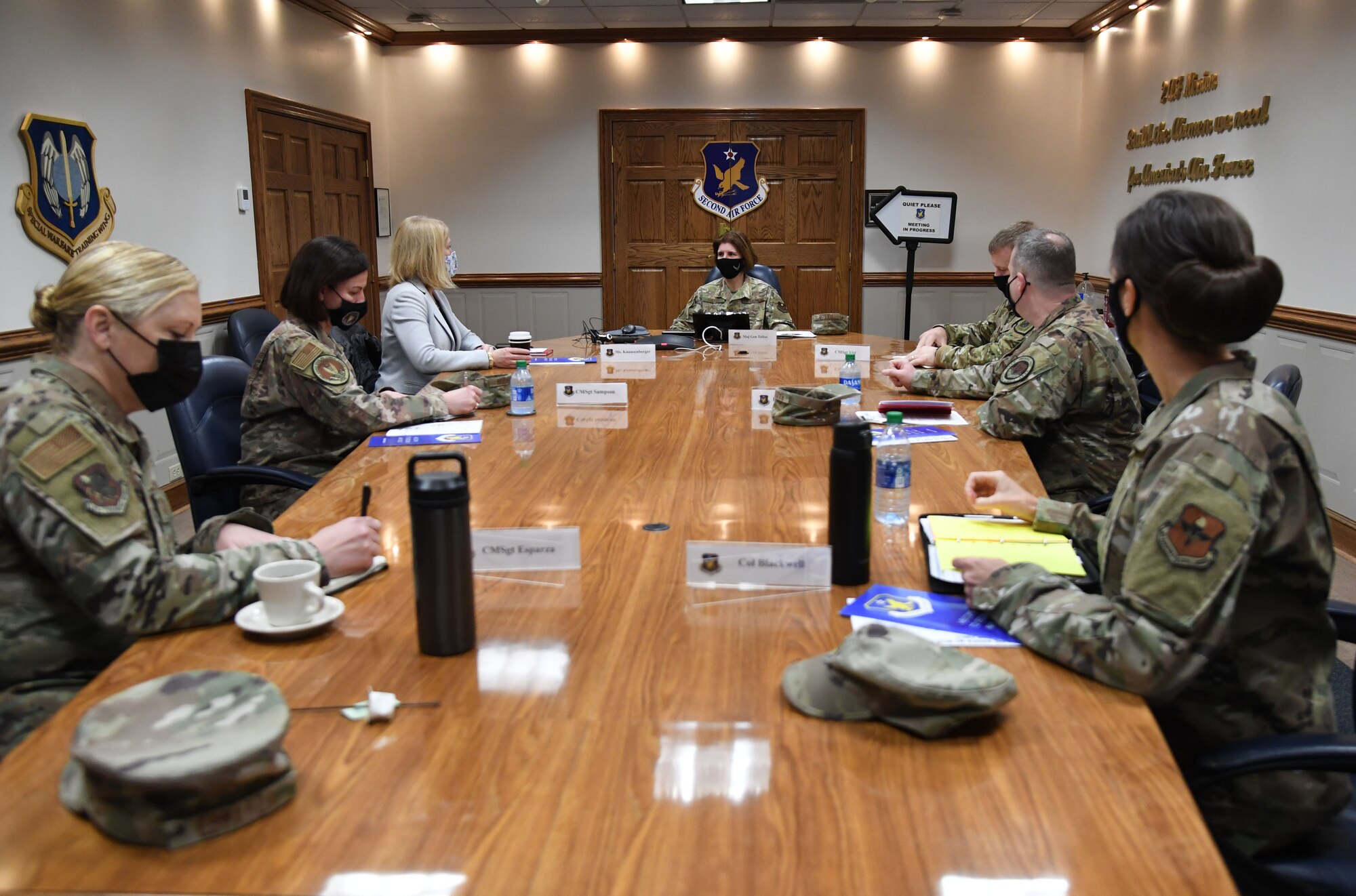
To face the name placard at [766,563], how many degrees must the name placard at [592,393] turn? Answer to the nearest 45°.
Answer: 0° — it already faces it

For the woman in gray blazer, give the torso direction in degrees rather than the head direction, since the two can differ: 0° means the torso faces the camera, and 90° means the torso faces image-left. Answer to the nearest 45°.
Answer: approximately 270°

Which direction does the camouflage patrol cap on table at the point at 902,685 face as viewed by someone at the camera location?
facing to the left of the viewer

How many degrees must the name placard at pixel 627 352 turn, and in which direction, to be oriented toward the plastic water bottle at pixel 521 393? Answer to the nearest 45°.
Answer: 0° — it already faces it

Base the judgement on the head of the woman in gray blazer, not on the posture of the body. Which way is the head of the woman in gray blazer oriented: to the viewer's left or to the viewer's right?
to the viewer's right

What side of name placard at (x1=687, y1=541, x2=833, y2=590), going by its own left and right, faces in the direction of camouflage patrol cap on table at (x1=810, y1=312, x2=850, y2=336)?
back

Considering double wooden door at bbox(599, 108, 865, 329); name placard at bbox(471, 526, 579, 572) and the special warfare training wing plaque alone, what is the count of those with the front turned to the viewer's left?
0

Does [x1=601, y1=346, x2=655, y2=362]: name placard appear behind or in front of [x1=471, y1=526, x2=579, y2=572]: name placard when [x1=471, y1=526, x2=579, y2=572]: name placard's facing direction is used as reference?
behind

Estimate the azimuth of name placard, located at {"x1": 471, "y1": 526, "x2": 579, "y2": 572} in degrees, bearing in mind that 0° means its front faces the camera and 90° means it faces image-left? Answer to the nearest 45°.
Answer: approximately 0°

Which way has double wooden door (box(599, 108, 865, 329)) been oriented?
toward the camera

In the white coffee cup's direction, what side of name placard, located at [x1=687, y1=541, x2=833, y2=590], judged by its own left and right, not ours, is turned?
right

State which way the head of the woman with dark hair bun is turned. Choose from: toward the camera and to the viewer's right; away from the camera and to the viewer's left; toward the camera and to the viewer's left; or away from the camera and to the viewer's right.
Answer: away from the camera and to the viewer's left

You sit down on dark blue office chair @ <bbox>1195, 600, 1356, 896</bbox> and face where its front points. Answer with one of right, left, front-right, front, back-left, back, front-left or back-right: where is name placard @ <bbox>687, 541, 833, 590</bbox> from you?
front

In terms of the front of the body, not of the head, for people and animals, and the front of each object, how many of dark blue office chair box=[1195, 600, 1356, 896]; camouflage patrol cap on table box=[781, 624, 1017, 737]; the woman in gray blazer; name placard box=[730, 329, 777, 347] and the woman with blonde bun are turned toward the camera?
1

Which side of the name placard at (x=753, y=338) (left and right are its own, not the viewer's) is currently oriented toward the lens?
front

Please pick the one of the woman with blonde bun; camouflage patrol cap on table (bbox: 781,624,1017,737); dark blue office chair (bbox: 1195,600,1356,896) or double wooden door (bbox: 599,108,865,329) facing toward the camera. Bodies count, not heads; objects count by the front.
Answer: the double wooden door
